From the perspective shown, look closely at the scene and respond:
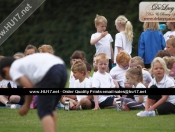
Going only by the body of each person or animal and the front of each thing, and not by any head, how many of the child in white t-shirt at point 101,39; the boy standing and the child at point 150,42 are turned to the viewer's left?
1

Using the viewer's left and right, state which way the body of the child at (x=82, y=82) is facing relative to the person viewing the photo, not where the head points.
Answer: facing the viewer and to the left of the viewer

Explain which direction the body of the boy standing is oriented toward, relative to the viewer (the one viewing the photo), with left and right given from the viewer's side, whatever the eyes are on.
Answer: facing to the left of the viewer

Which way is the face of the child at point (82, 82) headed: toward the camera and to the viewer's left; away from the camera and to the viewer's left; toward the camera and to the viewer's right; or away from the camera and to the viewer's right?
toward the camera and to the viewer's left

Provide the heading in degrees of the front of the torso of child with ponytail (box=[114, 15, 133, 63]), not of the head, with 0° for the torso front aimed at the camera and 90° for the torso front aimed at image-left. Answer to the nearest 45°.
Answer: approximately 135°

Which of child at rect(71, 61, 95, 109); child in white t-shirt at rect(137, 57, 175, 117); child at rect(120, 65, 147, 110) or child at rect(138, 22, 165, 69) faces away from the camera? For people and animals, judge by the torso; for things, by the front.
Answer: child at rect(138, 22, 165, 69)

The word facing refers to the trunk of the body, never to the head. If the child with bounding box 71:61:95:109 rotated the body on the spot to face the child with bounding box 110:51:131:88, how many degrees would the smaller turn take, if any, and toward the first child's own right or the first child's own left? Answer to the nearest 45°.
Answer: approximately 180°

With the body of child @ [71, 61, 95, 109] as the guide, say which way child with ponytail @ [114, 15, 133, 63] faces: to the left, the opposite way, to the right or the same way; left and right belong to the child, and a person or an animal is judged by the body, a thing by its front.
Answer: to the right
